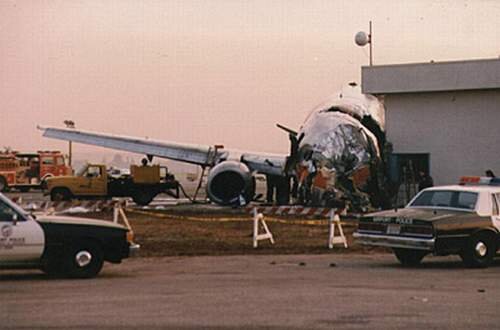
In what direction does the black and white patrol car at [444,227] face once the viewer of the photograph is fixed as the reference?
facing away from the viewer and to the right of the viewer

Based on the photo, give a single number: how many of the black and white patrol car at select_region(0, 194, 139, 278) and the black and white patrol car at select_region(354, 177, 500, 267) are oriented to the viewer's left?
0

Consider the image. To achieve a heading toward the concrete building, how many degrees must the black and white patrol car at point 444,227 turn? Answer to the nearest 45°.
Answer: approximately 45° to its left

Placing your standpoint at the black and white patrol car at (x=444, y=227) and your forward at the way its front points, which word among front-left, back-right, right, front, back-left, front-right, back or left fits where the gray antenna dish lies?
front-left

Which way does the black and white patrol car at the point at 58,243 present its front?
to the viewer's right

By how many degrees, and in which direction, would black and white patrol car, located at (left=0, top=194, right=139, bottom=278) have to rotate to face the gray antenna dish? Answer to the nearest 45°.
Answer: approximately 45° to its left
